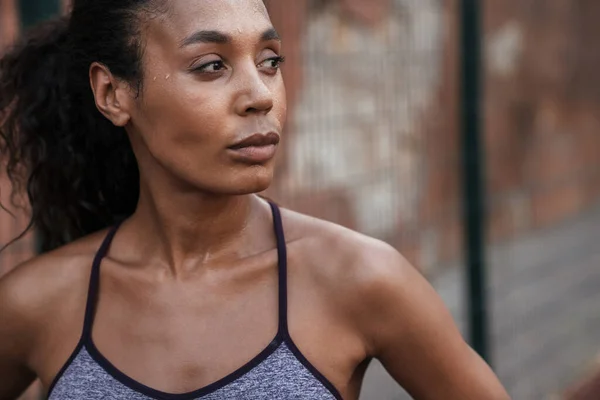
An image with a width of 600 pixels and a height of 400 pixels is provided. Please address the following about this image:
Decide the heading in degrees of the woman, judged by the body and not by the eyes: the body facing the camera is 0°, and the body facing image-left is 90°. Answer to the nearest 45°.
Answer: approximately 0°

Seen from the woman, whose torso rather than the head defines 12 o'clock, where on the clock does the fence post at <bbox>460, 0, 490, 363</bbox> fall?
The fence post is roughly at 7 o'clock from the woman.

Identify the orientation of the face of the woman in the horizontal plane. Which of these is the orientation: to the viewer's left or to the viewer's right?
to the viewer's right
